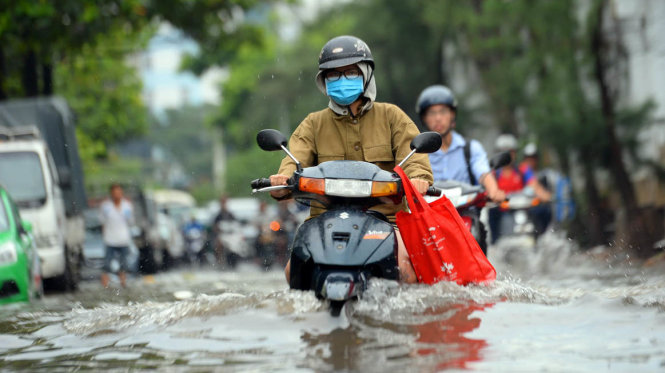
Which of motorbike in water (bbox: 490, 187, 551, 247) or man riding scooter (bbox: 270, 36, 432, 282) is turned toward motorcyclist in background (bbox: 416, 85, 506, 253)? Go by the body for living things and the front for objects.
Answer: the motorbike in water

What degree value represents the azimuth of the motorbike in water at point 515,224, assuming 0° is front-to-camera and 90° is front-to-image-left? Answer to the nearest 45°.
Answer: approximately 0°

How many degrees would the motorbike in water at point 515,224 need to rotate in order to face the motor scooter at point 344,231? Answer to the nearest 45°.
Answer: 0° — it already faces it

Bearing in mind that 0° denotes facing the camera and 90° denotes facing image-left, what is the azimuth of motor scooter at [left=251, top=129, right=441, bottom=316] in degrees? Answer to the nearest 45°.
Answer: approximately 0°

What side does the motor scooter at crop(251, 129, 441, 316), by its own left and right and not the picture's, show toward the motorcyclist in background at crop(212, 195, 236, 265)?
back

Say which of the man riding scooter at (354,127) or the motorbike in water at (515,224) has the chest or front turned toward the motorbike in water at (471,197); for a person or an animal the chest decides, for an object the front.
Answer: the motorbike in water at (515,224)
